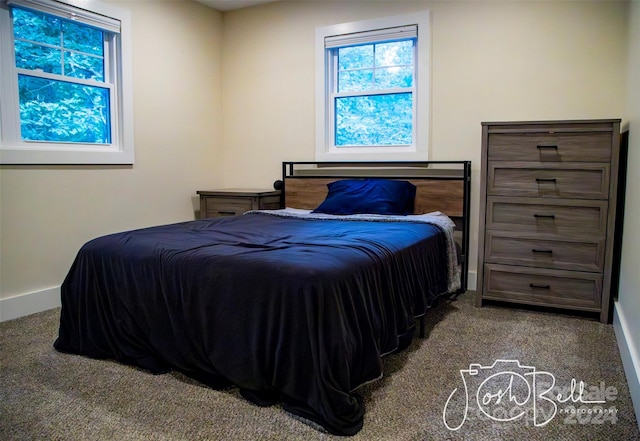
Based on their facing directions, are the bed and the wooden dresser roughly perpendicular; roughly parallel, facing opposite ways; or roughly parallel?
roughly parallel

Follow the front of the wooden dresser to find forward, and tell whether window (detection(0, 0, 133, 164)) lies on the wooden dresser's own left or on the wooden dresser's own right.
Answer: on the wooden dresser's own right

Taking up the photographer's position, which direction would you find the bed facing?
facing the viewer and to the left of the viewer

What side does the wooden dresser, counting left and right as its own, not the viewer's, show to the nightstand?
right

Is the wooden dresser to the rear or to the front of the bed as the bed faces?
to the rear

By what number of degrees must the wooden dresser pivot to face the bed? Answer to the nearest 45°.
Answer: approximately 45° to its right

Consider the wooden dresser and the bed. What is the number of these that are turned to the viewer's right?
0

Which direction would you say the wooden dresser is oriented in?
toward the camera

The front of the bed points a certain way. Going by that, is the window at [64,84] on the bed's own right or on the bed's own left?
on the bed's own right

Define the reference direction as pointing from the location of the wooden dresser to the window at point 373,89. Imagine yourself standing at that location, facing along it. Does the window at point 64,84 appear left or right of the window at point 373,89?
left

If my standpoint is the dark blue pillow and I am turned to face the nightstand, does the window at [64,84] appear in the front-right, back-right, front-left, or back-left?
front-left
